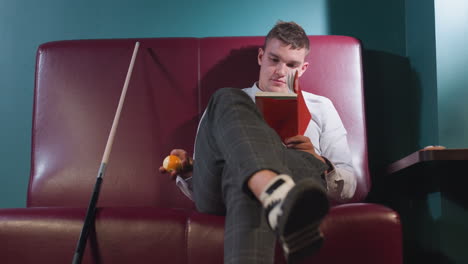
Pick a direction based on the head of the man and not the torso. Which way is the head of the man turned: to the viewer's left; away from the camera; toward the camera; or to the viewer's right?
toward the camera

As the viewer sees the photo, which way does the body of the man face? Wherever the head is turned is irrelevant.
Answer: toward the camera

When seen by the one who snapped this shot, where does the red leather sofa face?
facing the viewer

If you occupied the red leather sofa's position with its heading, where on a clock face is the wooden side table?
The wooden side table is roughly at 10 o'clock from the red leather sofa.
